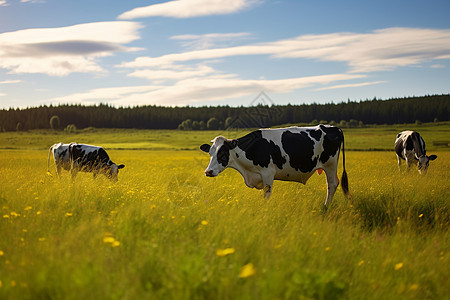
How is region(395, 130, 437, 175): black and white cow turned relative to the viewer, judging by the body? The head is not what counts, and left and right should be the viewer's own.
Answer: facing the viewer and to the right of the viewer

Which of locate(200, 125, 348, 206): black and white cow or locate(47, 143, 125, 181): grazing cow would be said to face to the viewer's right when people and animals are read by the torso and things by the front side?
the grazing cow

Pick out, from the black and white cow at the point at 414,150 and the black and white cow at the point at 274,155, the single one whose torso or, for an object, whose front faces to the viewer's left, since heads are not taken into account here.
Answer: the black and white cow at the point at 274,155

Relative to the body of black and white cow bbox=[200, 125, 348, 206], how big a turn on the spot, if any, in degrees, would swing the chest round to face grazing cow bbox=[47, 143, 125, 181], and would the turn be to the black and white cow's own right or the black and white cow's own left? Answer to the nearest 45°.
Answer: approximately 45° to the black and white cow's own right

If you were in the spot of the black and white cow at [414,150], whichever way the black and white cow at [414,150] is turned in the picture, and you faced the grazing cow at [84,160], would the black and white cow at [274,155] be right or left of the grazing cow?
left

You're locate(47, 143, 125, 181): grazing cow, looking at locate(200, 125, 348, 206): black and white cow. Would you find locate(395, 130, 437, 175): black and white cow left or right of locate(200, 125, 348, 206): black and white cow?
left

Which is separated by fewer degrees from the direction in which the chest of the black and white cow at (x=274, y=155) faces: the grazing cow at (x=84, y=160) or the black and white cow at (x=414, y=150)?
the grazing cow

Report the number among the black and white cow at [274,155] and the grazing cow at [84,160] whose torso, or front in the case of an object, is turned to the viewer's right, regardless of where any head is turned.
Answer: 1

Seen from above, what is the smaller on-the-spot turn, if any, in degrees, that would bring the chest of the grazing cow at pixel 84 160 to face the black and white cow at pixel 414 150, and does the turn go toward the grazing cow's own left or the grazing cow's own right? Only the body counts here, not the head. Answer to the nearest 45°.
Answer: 0° — it already faces it

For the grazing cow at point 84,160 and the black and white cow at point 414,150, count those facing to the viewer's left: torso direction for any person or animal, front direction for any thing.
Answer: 0

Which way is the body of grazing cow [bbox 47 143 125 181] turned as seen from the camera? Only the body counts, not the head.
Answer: to the viewer's right

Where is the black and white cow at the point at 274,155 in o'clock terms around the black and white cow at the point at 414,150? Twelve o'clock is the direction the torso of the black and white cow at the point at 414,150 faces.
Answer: the black and white cow at the point at 274,155 is roughly at 2 o'clock from the black and white cow at the point at 414,150.

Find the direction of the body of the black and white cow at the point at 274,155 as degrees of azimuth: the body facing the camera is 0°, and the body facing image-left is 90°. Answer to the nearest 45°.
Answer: approximately 90°

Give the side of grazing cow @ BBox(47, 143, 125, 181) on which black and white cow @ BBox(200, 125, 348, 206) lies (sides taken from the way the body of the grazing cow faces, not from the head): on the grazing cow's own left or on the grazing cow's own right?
on the grazing cow's own right

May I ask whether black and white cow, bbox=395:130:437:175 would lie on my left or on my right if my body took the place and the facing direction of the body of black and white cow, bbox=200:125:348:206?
on my right
